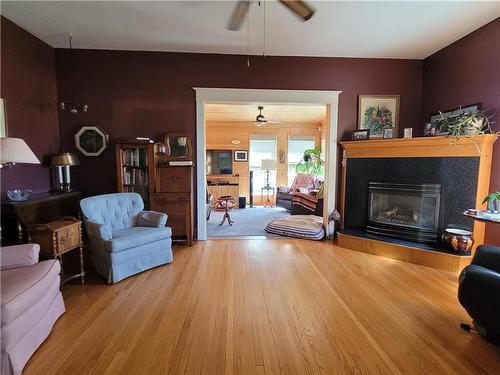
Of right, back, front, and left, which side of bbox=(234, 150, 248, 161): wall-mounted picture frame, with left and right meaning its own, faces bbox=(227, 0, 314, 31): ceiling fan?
front

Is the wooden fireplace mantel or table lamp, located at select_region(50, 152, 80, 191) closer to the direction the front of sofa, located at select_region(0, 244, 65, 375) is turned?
the wooden fireplace mantel

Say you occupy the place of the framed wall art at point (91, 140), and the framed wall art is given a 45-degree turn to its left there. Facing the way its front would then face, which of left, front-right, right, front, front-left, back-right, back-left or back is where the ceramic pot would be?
front

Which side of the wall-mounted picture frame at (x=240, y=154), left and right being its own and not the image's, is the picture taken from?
front

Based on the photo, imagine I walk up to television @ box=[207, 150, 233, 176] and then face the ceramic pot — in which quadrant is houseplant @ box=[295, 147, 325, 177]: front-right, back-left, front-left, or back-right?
front-left

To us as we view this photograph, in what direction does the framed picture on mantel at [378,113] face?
facing the viewer

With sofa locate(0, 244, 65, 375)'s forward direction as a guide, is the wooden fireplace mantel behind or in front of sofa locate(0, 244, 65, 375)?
in front

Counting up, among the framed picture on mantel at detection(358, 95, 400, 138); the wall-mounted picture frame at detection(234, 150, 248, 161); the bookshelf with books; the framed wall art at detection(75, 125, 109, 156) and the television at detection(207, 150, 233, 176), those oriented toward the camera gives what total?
5

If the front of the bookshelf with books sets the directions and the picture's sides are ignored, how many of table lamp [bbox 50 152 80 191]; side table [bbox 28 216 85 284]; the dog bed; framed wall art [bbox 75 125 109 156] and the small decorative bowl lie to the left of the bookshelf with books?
1

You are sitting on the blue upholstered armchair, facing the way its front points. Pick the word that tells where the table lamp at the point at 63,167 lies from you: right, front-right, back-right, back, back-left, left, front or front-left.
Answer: back

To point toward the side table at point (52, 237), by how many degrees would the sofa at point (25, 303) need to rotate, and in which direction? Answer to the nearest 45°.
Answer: approximately 135° to its left

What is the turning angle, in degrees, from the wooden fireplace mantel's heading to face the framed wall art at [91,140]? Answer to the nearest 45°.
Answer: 0° — it already faces it

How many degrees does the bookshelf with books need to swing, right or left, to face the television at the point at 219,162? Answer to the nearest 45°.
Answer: approximately 135° to its left

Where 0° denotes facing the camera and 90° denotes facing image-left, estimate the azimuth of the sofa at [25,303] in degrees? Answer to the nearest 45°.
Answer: approximately 315°

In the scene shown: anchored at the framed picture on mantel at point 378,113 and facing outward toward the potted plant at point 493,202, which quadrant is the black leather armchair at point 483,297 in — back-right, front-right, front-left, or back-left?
front-right

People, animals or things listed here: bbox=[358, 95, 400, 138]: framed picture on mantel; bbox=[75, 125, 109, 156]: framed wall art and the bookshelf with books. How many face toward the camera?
3

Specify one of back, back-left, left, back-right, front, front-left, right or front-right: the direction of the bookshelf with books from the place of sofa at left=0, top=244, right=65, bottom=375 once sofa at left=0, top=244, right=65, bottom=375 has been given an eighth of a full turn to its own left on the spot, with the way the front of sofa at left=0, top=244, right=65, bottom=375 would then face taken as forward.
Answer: front-left
